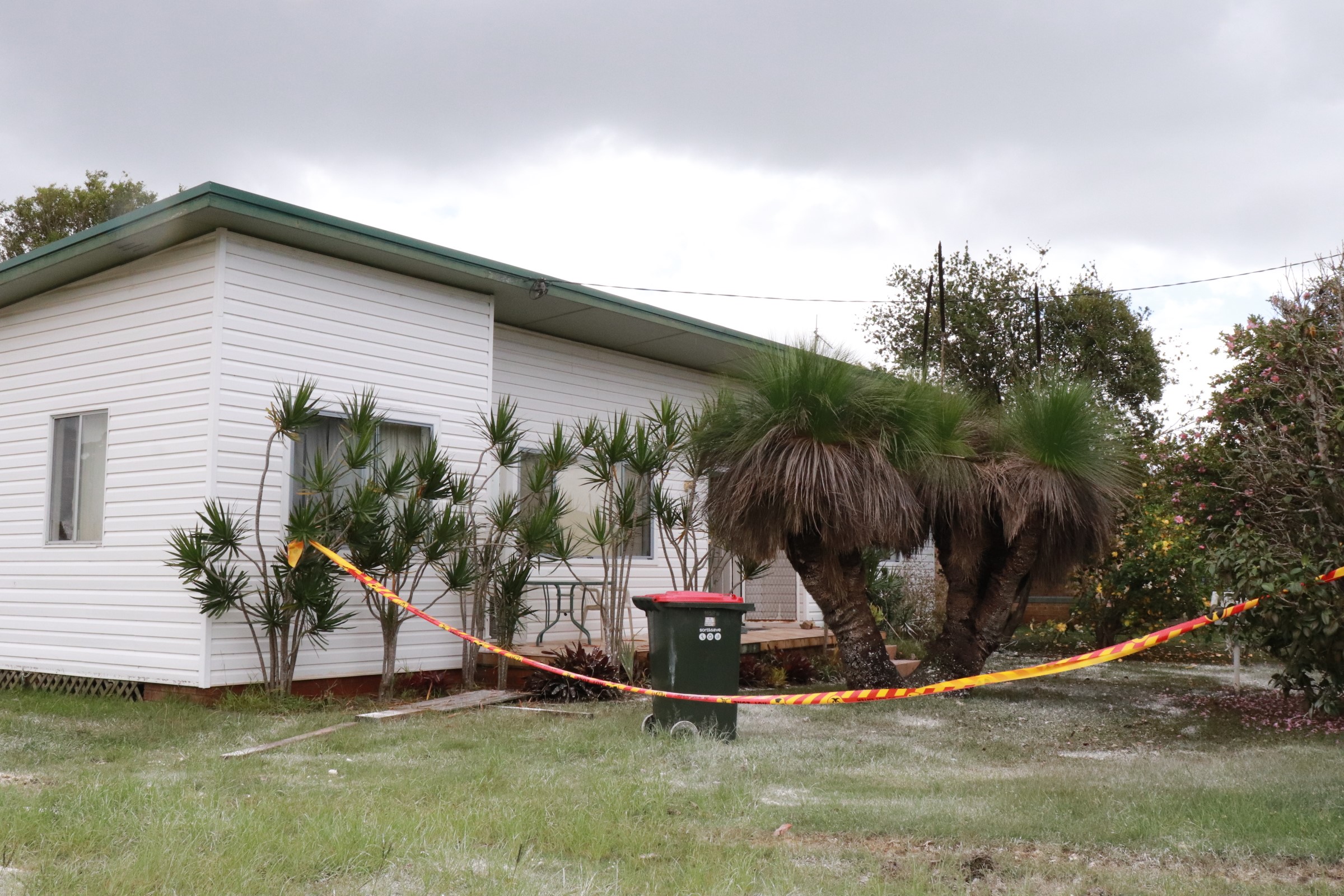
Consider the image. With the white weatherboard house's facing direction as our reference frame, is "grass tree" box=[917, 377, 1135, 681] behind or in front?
in front

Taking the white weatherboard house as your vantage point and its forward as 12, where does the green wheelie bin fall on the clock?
The green wheelie bin is roughly at 12 o'clock from the white weatherboard house.

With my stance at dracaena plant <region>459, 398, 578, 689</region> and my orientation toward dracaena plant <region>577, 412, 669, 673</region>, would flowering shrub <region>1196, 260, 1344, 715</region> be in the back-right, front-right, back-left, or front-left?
front-right

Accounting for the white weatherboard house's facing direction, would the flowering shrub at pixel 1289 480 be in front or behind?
in front

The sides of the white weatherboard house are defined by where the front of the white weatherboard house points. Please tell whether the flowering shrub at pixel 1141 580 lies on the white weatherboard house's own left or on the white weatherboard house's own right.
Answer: on the white weatherboard house's own left

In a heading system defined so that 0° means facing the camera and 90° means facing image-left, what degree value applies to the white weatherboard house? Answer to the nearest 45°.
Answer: approximately 315°

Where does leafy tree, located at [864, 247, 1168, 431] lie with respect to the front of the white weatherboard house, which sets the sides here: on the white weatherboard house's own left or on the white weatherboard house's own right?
on the white weatherboard house's own left
